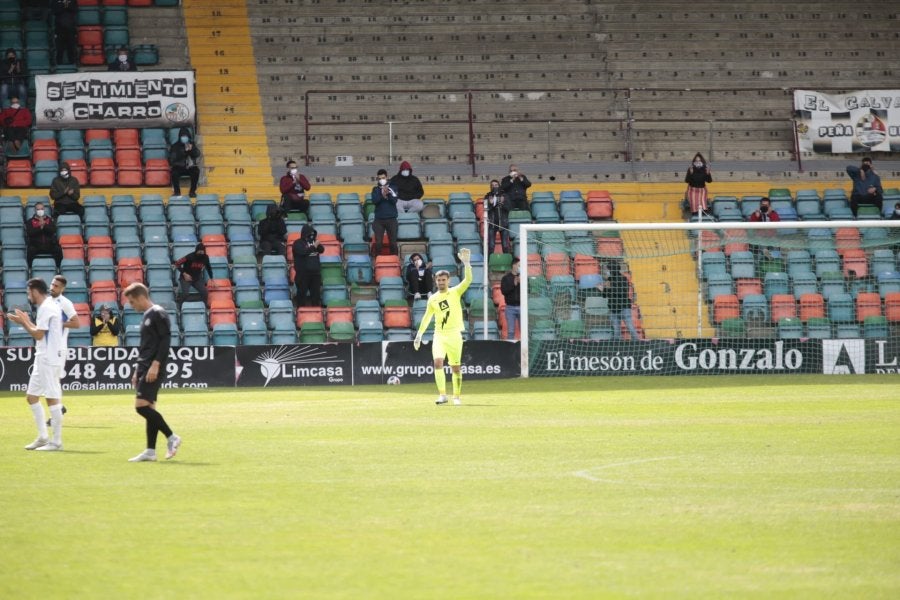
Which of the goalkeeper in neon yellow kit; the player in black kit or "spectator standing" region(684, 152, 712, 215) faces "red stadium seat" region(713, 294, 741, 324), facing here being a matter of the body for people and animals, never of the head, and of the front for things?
the spectator standing

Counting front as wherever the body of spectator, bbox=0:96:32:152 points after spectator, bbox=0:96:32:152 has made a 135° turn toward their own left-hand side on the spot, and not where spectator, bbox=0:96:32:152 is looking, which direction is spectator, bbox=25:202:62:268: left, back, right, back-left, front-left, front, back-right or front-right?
back-right

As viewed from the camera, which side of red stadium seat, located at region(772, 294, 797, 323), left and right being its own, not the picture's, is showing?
front

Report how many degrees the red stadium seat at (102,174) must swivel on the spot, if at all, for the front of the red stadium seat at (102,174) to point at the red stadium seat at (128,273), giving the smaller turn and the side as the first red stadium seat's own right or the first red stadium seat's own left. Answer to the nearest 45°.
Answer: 0° — it already faces it

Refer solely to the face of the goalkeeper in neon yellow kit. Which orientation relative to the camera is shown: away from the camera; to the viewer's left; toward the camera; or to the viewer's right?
toward the camera

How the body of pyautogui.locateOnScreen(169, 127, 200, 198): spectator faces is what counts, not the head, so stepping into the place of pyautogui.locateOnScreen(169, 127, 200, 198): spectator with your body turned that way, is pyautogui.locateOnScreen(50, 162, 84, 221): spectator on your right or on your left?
on your right

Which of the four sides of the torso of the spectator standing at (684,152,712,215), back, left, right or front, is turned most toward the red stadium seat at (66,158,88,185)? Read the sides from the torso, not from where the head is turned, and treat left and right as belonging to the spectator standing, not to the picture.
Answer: right

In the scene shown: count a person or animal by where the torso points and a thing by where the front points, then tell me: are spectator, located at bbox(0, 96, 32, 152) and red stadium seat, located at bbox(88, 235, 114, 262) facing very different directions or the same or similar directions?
same or similar directions

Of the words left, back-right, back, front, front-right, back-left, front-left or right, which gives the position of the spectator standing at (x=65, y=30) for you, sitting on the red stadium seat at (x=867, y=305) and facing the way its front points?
right

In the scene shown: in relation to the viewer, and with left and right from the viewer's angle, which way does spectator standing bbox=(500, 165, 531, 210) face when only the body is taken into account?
facing the viewer

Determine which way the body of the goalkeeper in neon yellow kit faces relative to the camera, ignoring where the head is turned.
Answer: toward the camera

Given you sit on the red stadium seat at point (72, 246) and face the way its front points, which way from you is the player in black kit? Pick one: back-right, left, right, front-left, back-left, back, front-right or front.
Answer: front

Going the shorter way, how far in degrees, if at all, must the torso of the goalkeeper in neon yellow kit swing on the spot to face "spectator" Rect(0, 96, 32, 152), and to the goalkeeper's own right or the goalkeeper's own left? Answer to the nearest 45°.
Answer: approximately 135° to the goalkeeper's own right

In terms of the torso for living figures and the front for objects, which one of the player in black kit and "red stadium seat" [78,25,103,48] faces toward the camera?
the red stadium seat

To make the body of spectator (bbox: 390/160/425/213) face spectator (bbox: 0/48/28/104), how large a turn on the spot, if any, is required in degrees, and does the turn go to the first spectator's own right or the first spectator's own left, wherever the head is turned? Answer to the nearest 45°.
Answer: approximately 90° to the first spectator's own right

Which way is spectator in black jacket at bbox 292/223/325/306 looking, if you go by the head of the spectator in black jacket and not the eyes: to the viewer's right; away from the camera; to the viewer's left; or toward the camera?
toward the camera

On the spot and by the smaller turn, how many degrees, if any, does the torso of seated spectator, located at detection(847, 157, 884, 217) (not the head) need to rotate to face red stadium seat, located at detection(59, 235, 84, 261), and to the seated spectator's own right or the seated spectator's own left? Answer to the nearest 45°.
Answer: approximately 45° to the seated spectator's own right
